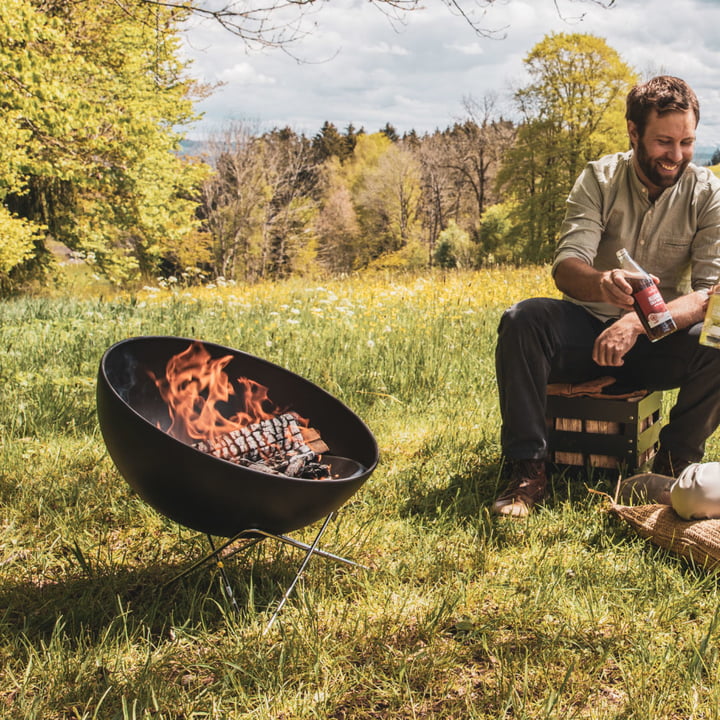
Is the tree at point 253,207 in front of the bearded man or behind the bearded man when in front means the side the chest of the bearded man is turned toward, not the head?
behind

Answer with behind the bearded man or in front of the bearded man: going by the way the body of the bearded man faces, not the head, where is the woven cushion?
in front

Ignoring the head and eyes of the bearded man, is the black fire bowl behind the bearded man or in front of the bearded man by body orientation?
in front

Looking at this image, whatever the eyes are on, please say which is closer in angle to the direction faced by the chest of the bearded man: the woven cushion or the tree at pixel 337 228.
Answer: the woven cushion

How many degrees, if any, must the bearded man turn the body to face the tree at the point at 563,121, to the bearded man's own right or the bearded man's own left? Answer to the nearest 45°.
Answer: approximately 180°

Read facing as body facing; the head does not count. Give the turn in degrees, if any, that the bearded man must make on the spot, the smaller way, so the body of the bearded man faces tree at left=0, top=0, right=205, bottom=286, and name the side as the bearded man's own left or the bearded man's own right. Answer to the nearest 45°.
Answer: approximately 135° to the bearded man's own right

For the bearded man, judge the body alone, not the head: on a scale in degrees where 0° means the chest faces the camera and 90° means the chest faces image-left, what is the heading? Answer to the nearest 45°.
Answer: approximately 0°
